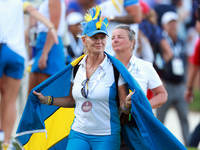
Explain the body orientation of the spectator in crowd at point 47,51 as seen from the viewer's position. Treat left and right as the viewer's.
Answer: facing to the left of the viewer

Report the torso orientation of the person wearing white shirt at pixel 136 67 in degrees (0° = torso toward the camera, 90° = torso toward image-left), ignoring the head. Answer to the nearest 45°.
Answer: approximately 45°

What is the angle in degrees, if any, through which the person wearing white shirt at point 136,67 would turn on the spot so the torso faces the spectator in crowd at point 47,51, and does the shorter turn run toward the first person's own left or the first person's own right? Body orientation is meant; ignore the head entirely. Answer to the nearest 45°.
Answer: approximately 90° to the first person's own right

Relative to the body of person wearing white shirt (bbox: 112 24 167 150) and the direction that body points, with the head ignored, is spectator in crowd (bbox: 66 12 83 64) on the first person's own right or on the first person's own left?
on the first person's own right

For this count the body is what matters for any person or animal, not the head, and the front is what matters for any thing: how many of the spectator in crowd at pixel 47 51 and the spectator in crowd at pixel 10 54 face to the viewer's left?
1

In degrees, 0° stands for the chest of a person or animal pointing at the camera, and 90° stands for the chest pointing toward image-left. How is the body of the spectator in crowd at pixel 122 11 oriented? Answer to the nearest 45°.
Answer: approximately 45°

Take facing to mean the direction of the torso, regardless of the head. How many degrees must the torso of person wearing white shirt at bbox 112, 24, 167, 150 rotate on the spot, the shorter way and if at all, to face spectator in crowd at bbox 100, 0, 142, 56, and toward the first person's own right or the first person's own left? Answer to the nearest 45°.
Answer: approximately 135° to the first person's own right

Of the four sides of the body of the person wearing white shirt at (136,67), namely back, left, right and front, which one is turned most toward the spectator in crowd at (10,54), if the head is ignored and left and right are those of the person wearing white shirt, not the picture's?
right
